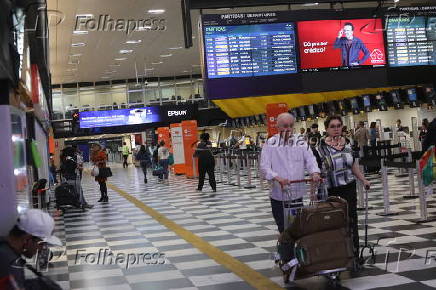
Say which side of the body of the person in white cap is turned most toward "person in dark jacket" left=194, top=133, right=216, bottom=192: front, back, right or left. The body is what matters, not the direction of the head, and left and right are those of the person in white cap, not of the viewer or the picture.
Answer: left

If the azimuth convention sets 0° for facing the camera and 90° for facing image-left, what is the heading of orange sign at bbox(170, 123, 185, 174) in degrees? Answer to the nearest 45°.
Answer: approximately 0°

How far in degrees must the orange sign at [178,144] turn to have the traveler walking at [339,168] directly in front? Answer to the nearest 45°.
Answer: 0° — it already faces them

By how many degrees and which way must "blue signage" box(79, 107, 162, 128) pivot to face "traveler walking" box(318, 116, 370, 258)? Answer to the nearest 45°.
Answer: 0° — it already faces them

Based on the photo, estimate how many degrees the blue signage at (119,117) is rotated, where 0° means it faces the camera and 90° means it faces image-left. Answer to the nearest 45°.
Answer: approximately 0°

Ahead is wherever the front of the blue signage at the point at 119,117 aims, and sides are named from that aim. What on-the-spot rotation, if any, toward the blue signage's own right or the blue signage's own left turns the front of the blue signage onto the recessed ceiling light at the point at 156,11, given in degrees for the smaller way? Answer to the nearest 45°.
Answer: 0° — it already faces it

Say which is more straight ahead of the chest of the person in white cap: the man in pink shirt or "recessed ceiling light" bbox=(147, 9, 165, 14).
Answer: the man in pink shirt

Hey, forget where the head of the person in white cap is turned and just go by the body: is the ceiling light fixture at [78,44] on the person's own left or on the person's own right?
on the person's own left

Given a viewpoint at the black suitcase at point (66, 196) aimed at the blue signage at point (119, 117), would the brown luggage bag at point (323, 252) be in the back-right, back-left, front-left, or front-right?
back-right
